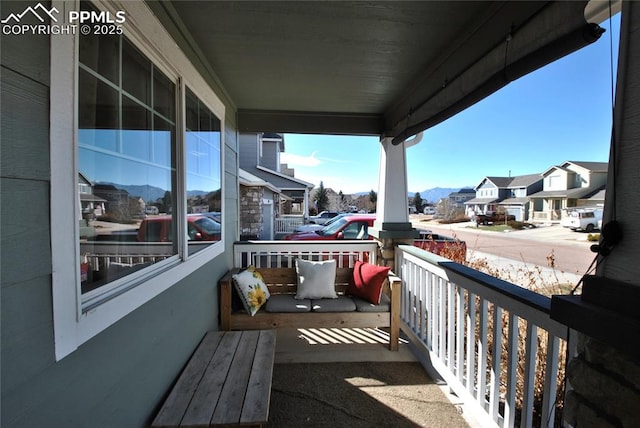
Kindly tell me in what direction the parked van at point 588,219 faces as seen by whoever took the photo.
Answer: facing away from the viewer and to the right of the viewer

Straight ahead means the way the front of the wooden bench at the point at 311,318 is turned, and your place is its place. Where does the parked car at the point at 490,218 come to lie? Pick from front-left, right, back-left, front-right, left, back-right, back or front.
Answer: back-left

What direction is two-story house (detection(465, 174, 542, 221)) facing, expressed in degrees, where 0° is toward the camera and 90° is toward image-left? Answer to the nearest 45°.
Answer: approximately 45°

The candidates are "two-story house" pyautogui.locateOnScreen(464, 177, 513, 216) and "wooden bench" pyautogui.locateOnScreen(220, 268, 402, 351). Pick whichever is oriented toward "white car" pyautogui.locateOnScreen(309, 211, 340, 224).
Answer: the two-story house

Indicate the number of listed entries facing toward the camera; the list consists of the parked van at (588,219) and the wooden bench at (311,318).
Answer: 1

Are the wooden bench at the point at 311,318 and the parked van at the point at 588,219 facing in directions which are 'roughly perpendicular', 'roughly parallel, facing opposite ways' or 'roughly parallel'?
roughly perpendicular

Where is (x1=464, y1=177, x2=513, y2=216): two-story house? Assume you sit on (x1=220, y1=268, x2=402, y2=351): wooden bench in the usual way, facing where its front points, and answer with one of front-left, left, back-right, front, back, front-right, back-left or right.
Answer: back-left

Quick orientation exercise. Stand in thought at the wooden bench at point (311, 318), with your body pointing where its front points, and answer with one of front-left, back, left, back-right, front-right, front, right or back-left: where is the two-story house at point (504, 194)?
back-left
